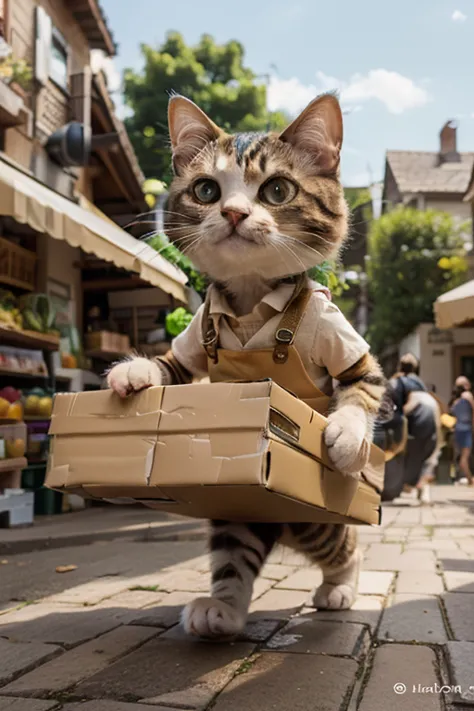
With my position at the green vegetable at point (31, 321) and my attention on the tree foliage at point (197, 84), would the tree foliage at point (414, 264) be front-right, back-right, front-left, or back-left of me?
front-right

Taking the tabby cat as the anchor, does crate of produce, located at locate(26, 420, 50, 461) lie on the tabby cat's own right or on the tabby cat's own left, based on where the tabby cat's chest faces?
on the tabby cat's own right

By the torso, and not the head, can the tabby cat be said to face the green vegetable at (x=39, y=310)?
no

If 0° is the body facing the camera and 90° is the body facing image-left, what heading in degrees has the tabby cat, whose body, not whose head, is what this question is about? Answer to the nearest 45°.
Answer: approximately 45°

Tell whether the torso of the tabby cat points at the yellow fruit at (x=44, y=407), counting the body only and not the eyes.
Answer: no

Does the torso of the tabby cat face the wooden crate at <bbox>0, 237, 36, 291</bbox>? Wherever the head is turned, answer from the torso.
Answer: no

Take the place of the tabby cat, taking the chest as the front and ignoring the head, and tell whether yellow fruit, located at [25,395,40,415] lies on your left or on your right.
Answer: on your right

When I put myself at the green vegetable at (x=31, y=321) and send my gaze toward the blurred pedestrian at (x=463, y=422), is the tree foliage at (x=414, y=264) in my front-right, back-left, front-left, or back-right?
front-left
